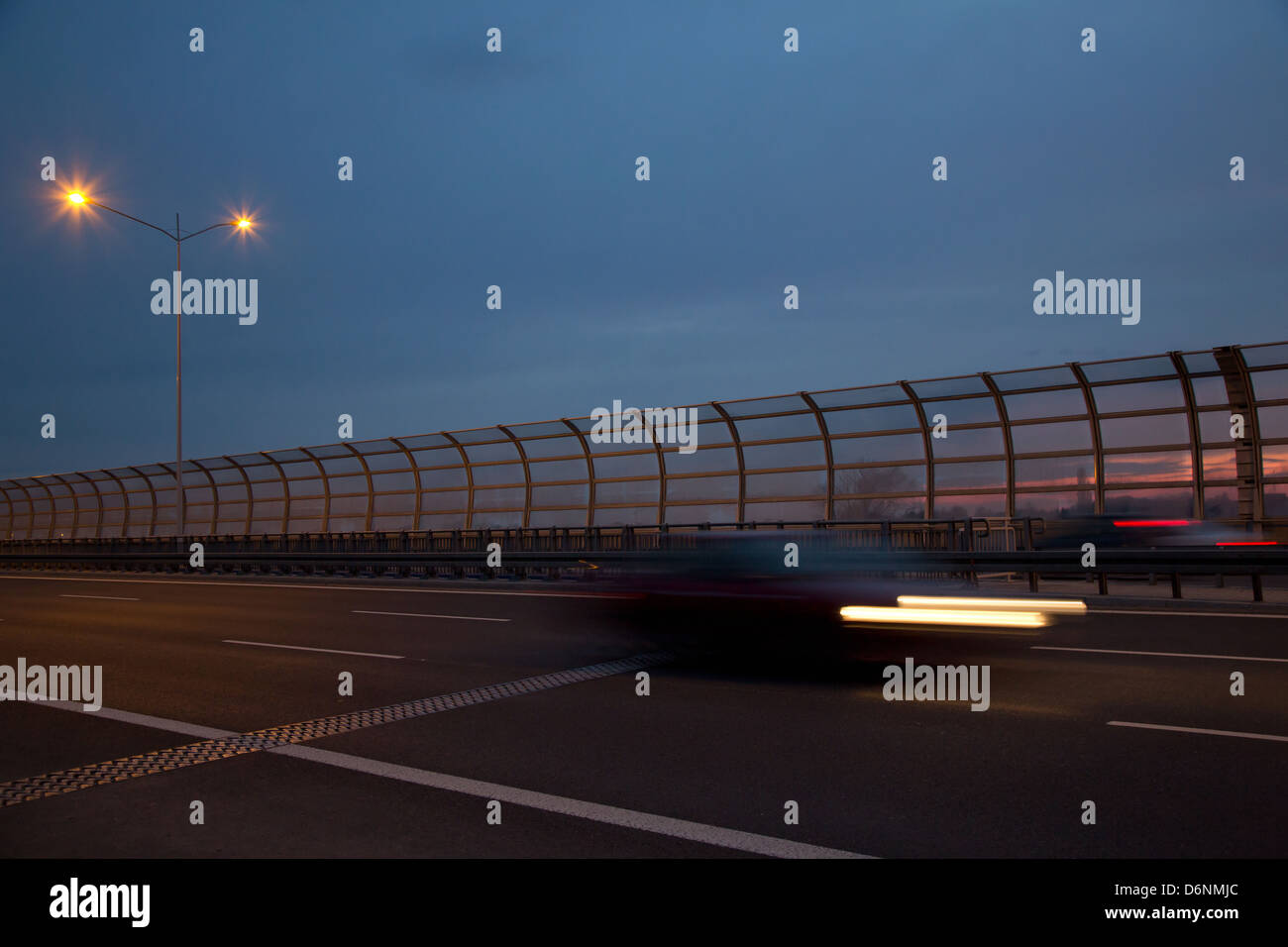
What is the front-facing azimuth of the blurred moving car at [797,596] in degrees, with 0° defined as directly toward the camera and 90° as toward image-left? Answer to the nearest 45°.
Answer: approximately 315°
